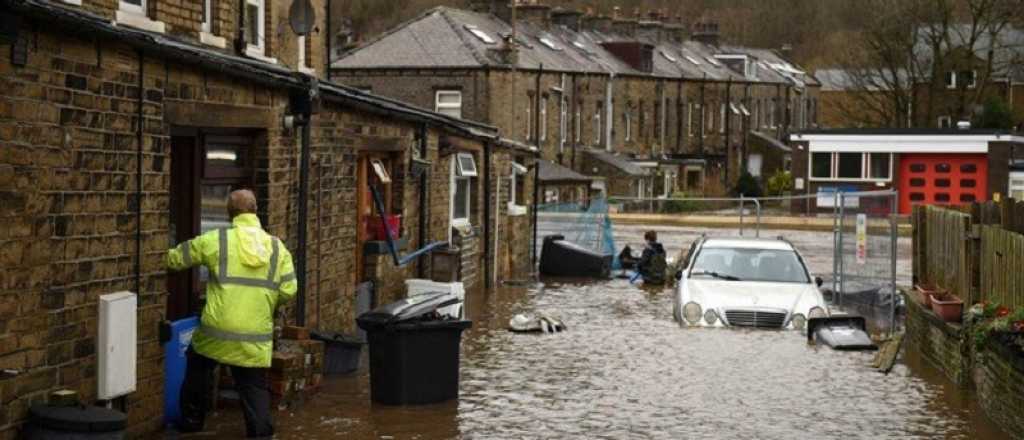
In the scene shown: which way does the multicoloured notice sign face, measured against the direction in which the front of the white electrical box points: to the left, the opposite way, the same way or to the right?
to the right

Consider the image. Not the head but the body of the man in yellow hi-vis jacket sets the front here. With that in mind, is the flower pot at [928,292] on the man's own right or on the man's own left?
on the man's own right

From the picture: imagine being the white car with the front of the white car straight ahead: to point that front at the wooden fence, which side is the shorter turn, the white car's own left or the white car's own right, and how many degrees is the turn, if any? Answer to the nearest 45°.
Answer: approximately 45° to the white car's own left

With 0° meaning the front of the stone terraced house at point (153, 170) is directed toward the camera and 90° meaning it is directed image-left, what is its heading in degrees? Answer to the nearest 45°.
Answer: approximately 315°

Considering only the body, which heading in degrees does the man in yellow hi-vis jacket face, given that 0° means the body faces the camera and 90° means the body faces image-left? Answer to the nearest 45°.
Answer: approximately 135°

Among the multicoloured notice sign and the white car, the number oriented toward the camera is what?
2

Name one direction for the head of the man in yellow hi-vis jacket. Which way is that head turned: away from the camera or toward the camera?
away from the camera

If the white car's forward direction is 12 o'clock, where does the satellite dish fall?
The satellite dish is roughly at 2 o'clock from the white car.

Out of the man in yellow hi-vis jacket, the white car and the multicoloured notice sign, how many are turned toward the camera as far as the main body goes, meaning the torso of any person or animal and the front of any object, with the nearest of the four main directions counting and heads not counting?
2

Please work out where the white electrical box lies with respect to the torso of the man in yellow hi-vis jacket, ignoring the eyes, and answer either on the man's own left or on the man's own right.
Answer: on the man's own left

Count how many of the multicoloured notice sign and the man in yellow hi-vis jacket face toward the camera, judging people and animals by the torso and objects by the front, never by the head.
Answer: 1

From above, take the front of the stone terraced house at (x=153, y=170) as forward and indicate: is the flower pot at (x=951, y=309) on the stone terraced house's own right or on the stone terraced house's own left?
on the stone terraced house's own left

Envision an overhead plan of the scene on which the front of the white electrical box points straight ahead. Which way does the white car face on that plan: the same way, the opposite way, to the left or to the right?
to the right
